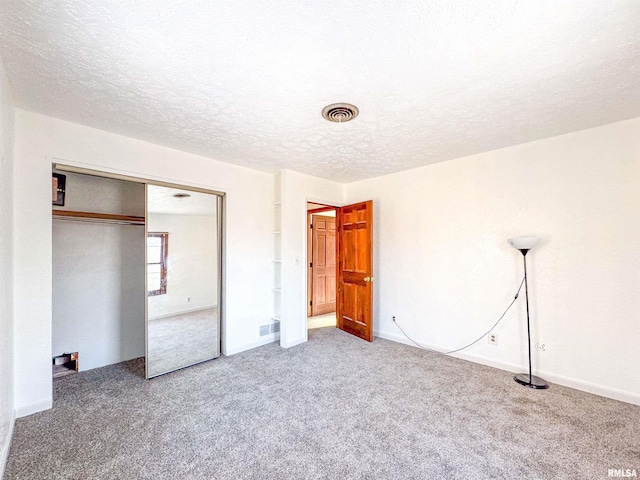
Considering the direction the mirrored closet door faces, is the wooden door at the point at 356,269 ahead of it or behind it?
ahead

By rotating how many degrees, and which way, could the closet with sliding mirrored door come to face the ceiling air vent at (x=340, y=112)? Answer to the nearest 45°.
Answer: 0° — it already faces it

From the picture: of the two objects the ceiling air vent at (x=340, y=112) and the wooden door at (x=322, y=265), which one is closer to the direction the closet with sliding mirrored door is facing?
the ceiling air vent

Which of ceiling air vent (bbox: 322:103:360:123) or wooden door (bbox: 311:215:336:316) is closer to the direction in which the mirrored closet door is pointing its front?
the ceiling air vent

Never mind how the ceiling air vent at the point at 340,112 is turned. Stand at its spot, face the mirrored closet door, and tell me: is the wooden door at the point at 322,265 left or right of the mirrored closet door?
right

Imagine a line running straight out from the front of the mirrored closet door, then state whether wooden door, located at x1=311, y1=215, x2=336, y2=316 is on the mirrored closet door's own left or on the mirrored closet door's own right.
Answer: on the mirrored closet door's own left

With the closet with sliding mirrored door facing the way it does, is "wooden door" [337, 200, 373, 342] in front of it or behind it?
in front

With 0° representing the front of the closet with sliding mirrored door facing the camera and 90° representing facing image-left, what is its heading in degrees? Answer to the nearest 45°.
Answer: approximately 315°
